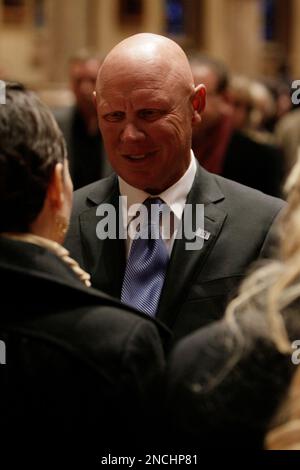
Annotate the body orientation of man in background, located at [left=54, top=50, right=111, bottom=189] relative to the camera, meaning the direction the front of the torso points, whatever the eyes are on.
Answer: toward the camera

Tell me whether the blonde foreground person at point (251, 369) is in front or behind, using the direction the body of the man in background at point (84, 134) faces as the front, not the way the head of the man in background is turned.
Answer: in front

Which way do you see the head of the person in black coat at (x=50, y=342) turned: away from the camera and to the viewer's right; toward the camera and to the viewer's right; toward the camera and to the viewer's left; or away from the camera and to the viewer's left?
away from the camera and to the viewer's right

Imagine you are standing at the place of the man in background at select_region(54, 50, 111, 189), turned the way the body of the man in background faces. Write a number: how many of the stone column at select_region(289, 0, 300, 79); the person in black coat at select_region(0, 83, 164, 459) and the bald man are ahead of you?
2

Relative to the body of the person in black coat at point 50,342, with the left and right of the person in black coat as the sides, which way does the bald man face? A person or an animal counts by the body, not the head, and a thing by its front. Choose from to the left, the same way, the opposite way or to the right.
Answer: the opposite way

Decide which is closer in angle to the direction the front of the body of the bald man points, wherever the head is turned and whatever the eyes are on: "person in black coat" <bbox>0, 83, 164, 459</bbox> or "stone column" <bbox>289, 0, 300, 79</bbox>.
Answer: the person in black coat

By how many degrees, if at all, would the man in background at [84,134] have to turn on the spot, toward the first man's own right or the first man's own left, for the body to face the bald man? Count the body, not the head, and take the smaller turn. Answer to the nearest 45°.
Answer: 0° — they already face them

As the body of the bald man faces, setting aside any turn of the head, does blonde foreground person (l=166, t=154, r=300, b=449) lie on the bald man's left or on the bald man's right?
on the bald man's left

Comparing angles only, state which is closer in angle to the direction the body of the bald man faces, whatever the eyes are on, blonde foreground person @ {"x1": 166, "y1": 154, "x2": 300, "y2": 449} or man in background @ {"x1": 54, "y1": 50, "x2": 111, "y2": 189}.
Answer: the blonde foreground person

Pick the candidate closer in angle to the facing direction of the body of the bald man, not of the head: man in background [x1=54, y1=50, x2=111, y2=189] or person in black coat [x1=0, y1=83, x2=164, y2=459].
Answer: the person in black coat

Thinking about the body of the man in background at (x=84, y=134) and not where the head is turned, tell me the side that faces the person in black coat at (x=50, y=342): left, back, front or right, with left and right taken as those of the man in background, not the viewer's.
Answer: front

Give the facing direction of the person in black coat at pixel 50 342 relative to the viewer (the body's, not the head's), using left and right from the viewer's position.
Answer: facing away from the viewer and to the right of the viewer

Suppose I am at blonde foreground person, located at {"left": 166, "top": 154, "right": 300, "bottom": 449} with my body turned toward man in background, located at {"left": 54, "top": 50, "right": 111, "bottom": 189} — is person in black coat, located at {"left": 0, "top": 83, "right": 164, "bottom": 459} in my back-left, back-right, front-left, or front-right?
front-left

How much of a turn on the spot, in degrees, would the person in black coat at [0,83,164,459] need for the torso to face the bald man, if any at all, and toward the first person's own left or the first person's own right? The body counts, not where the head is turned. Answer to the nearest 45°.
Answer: approximately 45° to the first person's own left

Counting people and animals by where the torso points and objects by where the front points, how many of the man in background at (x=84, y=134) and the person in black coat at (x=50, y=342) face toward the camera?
1

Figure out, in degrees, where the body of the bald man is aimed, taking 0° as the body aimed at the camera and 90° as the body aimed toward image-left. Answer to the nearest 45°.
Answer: approximately 45°
